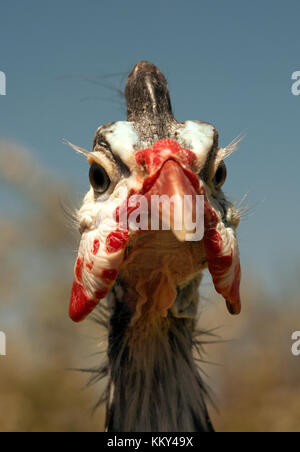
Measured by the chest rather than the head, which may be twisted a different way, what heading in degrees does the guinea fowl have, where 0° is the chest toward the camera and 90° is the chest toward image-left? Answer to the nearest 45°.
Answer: approximately 0°
